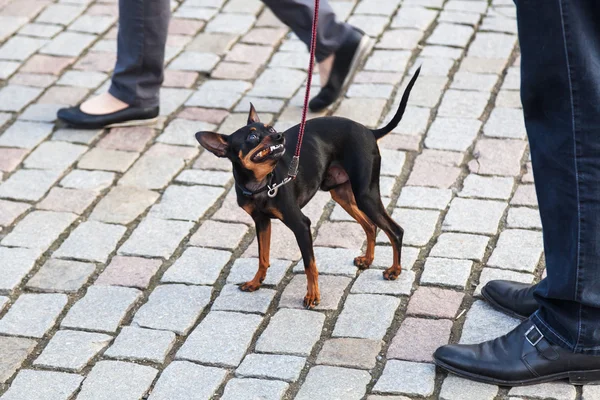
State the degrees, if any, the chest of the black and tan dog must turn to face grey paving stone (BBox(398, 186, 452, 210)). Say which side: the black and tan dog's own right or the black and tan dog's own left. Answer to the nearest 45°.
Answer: approximately 180°

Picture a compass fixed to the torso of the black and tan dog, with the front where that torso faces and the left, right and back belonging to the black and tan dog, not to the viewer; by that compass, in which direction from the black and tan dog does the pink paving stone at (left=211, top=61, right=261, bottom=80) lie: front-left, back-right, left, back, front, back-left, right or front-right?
back-right

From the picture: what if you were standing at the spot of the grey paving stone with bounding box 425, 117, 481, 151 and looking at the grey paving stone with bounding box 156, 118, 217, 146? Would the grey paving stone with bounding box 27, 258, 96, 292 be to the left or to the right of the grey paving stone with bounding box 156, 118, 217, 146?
left

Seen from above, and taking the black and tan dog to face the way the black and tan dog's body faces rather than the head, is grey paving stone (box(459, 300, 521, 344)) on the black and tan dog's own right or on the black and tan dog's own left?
on the black and tan dog's own left

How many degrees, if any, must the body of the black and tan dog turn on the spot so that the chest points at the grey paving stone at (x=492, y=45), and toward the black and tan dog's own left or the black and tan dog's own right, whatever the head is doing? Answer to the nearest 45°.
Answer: approximately 180°

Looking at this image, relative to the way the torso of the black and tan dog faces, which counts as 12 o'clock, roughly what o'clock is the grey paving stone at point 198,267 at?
The grey paving stone is roughly at 2 o'clock from the black and tan dog.

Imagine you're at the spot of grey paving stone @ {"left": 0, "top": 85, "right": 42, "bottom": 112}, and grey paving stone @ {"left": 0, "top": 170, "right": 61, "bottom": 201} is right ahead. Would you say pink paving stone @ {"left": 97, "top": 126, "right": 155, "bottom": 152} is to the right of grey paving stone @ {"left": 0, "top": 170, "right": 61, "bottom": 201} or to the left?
left

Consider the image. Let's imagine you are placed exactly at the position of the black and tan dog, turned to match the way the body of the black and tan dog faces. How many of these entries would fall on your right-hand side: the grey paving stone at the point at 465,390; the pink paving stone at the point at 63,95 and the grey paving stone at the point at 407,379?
1

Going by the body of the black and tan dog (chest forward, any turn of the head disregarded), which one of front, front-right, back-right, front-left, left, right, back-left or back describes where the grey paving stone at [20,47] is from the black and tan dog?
right

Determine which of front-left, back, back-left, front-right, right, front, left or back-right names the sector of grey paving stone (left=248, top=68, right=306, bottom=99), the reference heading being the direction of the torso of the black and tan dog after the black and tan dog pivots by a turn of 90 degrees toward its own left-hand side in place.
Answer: back-left

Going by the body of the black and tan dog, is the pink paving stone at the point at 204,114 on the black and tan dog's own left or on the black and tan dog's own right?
on the black and tan dog's own right

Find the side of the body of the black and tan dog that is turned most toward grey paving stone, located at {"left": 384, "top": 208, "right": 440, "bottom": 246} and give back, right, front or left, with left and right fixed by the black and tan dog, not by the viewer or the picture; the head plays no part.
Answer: back
